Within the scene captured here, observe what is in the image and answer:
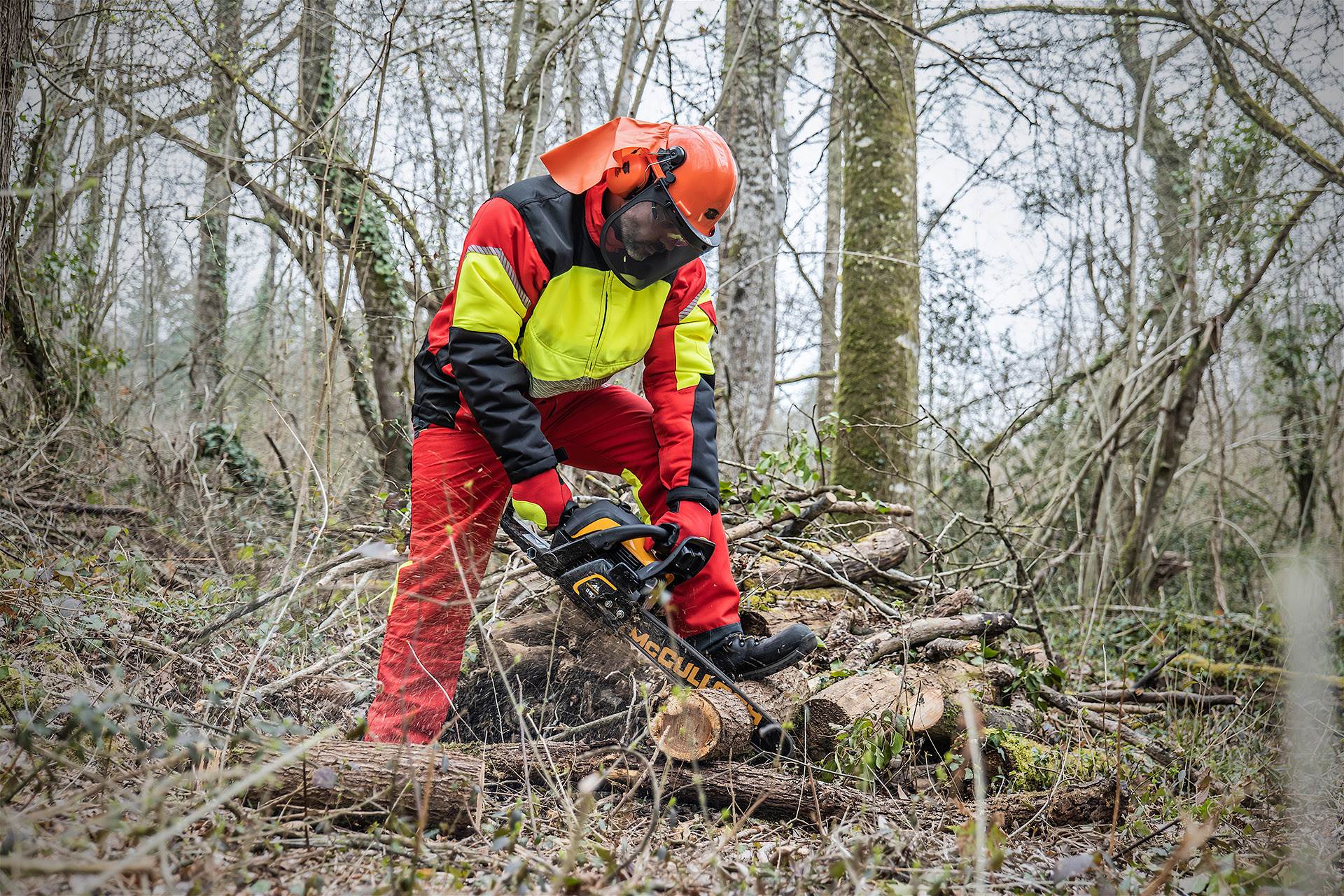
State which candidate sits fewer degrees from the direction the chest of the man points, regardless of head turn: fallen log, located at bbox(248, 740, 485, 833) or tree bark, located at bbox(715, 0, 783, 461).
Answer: the fallen log

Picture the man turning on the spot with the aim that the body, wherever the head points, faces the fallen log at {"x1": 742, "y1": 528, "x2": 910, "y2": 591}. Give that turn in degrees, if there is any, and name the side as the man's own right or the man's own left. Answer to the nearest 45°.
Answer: approximately 90° to the man's own left

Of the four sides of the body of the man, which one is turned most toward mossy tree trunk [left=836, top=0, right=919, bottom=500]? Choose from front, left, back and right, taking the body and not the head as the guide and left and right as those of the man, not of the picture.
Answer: left

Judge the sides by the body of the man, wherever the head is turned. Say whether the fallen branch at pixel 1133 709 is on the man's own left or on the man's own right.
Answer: on the man's own left

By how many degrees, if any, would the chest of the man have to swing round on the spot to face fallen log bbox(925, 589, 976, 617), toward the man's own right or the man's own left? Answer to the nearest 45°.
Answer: approximately 90° to the man's own left

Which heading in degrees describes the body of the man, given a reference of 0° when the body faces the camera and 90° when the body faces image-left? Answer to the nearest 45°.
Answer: approximately 315°
